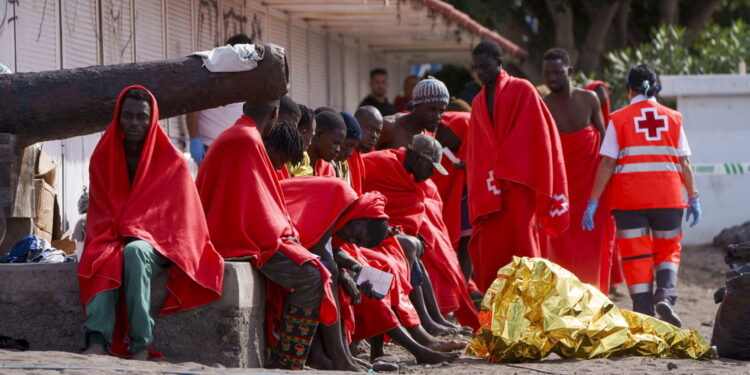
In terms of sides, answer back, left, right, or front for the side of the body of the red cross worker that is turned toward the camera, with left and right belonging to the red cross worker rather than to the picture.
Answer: back

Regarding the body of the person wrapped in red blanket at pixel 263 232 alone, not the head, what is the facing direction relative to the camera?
to the viewer's right

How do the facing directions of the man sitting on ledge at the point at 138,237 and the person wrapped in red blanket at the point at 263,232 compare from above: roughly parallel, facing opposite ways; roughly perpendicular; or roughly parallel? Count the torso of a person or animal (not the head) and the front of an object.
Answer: roughly perpendicular

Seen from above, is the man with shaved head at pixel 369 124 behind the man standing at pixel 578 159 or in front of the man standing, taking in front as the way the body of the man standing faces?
in front

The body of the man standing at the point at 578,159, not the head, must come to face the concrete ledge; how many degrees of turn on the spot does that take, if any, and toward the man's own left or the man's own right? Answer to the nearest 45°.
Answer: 0° — they already face it

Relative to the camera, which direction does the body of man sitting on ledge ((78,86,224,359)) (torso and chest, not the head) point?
toward the camera

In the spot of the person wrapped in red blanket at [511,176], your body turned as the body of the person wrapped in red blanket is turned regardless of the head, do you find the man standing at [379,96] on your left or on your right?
on your right

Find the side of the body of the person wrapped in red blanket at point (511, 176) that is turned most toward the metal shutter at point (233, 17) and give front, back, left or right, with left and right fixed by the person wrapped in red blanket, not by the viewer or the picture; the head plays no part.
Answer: right

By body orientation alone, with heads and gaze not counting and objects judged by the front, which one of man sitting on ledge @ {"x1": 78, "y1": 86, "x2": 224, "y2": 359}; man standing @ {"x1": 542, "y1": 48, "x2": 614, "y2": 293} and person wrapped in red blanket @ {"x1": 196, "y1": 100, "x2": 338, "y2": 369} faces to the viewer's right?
the person wrapped in red blanket
